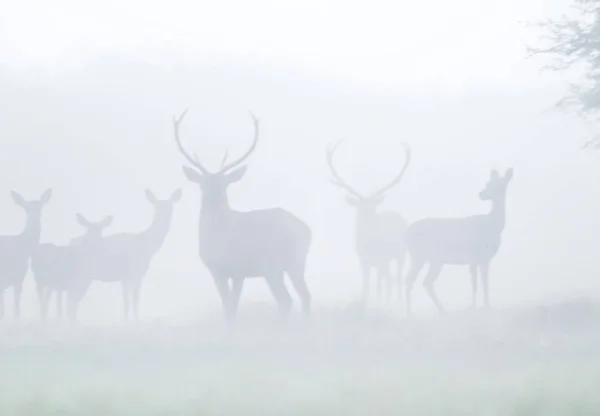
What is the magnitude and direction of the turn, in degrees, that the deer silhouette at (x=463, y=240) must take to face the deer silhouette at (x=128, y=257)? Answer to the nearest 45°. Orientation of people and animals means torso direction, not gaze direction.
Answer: approximately 180°

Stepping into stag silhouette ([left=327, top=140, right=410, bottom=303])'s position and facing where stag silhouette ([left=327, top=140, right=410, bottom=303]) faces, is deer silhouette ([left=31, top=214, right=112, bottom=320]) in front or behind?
in front

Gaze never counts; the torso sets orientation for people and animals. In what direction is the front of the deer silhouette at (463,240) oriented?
to the viewer's right

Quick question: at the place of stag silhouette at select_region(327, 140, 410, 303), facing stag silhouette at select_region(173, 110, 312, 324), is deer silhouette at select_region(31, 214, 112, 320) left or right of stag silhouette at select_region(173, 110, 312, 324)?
right

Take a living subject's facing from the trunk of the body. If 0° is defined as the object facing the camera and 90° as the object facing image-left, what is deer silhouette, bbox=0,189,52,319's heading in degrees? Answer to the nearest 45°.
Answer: approximately 270°

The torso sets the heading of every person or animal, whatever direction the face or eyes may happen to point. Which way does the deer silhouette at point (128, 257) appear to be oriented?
to the viewer's right

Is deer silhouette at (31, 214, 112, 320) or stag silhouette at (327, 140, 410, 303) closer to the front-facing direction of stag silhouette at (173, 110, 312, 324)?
the deer silhouette

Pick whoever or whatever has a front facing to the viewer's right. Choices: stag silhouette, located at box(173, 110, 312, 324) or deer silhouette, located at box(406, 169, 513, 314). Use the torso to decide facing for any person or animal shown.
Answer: the deer silhouette

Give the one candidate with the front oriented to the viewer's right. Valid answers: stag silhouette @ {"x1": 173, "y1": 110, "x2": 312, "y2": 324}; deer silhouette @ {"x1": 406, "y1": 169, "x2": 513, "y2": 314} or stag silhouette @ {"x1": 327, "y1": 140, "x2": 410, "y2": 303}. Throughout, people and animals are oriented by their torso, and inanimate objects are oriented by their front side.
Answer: the deer silhouette

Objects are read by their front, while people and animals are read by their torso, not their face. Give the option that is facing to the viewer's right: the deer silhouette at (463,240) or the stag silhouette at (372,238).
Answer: the deer silhouette
